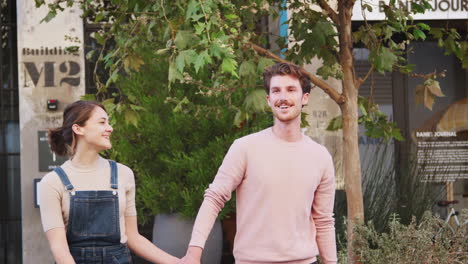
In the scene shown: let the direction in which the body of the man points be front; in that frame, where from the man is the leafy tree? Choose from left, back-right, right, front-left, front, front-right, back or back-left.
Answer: back

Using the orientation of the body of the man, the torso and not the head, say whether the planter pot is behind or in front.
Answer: behind

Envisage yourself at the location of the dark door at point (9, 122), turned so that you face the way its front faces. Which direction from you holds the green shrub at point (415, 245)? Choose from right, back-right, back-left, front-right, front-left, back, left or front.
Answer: front-left

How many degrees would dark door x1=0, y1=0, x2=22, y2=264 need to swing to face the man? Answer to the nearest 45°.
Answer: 0° — it already faces them

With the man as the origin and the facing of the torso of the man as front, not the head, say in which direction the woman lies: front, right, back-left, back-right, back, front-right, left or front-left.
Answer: right

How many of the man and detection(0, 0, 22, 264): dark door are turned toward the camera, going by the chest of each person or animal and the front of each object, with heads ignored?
2

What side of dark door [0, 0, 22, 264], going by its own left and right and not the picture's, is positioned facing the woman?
front
